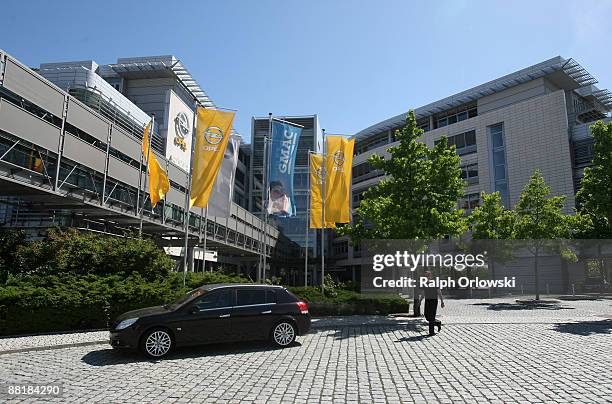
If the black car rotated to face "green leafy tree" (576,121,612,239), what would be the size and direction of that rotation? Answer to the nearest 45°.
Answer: approximately 180°

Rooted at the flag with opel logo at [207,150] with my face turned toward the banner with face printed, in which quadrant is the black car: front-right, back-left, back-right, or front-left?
back-right

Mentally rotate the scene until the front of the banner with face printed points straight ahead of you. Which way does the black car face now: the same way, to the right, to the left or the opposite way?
to the right

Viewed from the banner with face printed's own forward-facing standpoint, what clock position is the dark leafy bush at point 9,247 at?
The dark leafy bush is roughly at 2 o'clock from the banner with face printed.

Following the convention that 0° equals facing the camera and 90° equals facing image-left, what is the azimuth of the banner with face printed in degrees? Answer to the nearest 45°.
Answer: approximately 0°

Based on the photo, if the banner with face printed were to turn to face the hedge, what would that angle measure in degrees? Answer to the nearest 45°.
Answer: approximately 45° to its right

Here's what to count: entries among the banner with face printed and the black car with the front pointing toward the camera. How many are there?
1

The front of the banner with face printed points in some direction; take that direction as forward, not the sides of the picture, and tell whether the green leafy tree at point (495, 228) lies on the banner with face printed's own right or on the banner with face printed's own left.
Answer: on the banner with face printed's own left

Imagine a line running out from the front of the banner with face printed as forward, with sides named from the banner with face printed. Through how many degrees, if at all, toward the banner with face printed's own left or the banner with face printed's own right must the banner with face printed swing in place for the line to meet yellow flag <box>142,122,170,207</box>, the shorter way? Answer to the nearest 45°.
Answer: approximately 90° to the banner with face printed's own right

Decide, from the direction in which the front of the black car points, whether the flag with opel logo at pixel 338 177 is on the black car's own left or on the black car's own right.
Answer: on the black car's own right

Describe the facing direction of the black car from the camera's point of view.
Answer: facing to the left of the viewer

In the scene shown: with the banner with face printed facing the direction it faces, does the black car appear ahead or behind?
ahead

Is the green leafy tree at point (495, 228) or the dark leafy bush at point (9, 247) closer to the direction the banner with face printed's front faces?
the dark leafy bush

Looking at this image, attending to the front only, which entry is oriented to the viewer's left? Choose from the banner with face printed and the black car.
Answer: the black car
